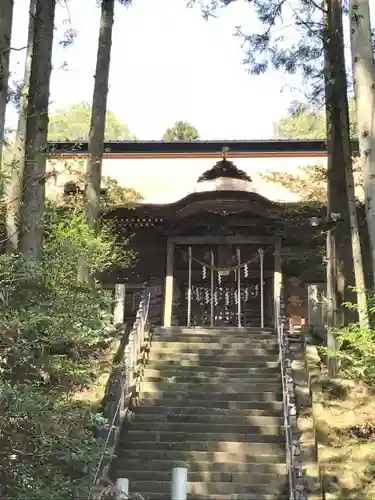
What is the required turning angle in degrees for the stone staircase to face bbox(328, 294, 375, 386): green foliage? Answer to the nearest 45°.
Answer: approximately 45° to its left

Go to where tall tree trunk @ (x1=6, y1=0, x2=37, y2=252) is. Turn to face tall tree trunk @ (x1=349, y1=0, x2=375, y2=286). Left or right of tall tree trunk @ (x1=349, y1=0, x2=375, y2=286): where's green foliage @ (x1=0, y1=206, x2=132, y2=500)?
right

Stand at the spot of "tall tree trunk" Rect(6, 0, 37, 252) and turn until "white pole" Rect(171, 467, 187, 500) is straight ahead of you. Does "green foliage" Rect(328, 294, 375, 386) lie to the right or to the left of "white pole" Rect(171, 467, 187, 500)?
left

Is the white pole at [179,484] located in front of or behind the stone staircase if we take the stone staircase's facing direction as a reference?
in front

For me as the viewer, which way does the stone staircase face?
facing the viewer

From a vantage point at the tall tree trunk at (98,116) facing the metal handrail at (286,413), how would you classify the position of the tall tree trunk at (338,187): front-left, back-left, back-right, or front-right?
front-left

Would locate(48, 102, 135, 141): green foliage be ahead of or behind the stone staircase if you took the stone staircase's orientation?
behind

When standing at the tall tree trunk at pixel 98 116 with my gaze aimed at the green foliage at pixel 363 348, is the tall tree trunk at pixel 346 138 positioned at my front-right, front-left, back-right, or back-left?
front-left
